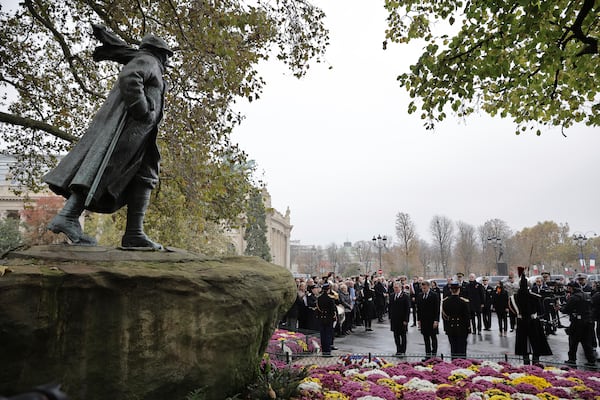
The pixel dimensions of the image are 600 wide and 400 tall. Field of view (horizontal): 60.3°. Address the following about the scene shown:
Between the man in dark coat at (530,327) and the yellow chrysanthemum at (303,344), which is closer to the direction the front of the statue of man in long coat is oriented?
the man in dark coat
